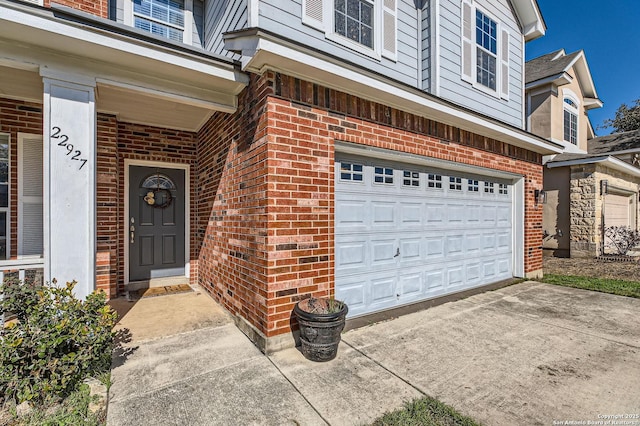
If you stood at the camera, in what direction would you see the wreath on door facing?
facing the viewer

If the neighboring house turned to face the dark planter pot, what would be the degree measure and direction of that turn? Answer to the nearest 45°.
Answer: approximately 45° to its right

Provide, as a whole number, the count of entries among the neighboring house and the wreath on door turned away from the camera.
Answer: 0

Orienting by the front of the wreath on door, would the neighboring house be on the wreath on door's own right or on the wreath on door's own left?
on the wreath on door's own left

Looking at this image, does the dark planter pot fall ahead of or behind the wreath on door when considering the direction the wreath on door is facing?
ahead

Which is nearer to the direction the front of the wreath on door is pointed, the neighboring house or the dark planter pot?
the dark planter pot

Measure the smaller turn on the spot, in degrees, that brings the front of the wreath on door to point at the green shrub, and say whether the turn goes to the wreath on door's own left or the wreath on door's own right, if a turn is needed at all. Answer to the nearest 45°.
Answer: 0° — it already faces it

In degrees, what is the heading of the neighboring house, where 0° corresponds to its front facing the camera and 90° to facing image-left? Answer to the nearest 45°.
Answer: approximately 315°

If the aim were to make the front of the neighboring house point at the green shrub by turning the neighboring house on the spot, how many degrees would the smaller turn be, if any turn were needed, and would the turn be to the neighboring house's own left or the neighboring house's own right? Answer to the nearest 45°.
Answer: approximately 45° to the neighboring house's own right

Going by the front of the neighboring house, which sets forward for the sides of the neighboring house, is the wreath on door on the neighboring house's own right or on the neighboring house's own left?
on the neighboring house's own right

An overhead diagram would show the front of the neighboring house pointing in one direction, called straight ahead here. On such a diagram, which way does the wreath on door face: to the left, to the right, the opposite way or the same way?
the same way
